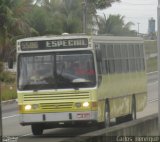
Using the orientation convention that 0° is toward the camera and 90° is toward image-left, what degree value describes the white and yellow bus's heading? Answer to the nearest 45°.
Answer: approximately 0°

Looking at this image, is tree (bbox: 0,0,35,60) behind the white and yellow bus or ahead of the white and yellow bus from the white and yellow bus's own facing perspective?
behind
